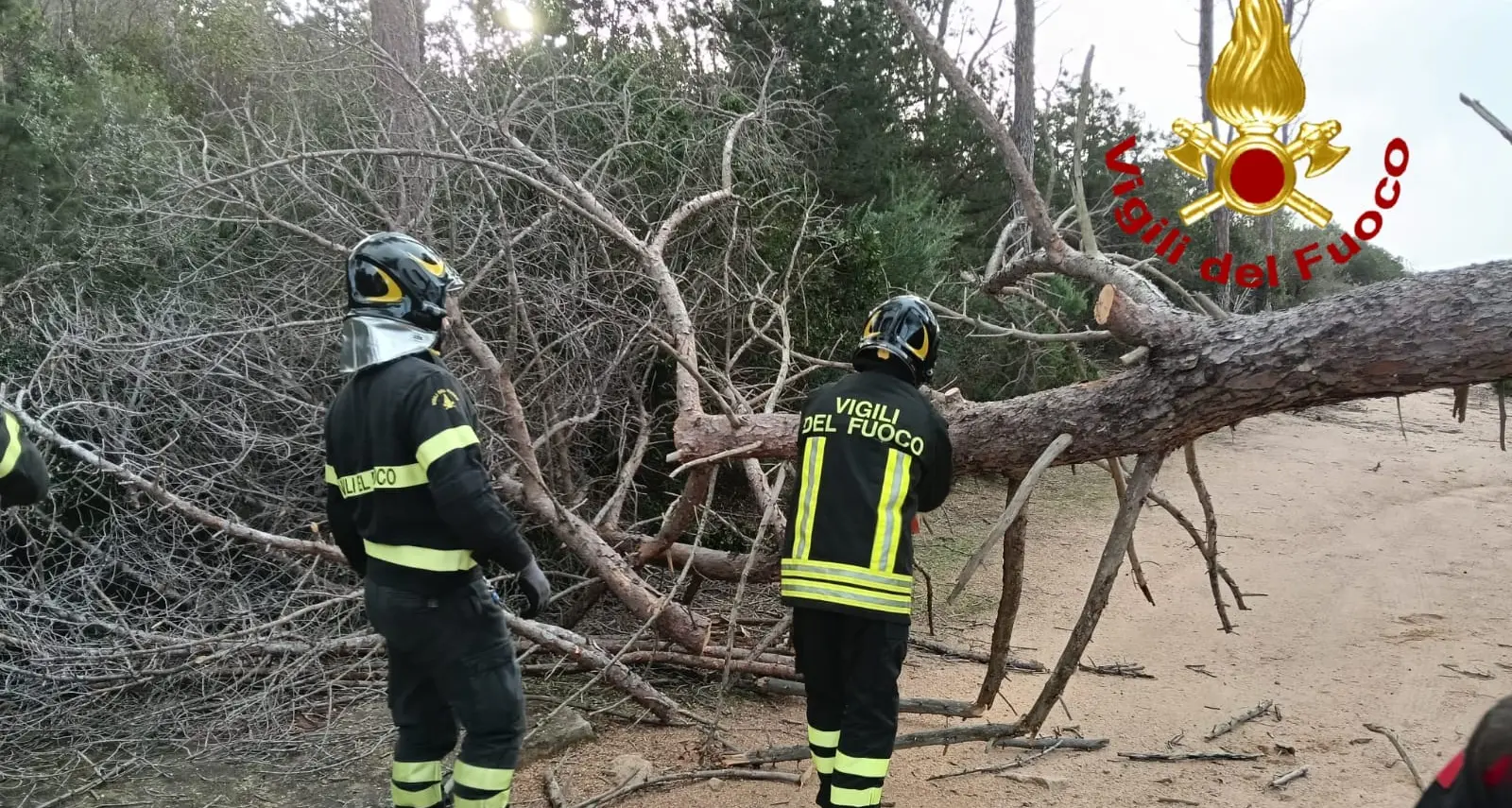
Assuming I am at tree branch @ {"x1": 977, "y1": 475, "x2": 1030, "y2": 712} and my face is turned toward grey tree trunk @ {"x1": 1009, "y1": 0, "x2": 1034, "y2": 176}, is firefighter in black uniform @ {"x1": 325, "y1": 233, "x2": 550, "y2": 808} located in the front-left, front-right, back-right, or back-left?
back-left

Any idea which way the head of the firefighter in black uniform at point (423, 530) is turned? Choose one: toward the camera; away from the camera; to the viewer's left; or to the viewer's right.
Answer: to the viewer's right

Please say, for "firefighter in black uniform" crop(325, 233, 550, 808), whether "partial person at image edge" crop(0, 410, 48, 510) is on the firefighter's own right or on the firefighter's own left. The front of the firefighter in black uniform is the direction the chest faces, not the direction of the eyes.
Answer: on the firefighter's own left

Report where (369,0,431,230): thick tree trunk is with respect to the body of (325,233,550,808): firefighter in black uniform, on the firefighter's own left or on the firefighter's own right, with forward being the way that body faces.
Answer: on the firefighter's own left

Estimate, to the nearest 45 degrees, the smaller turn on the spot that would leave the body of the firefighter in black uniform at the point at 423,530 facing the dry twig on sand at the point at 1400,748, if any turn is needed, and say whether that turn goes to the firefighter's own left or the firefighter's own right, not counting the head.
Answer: approximately 45° to the firefighter's own right

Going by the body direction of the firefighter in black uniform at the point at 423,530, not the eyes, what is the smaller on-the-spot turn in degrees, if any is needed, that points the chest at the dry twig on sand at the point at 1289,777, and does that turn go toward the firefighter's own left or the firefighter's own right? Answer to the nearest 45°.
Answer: approximately 45° to the firefighter's own right

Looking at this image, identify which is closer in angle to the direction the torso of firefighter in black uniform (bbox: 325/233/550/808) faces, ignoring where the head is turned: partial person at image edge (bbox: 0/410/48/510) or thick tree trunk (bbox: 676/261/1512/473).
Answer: the thick tree trunk

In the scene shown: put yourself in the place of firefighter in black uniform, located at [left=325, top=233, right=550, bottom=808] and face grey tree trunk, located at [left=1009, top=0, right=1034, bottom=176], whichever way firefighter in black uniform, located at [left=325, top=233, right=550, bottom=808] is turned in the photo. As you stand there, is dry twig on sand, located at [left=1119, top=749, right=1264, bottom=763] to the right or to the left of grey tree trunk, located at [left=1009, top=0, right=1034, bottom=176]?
right

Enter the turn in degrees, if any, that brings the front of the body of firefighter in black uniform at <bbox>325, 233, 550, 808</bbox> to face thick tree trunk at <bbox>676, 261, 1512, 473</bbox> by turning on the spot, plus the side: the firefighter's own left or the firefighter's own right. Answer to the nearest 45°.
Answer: approximately 45° to the firefighter's own right

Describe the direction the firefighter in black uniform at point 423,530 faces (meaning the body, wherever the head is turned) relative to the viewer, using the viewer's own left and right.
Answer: facing away from the viewer and to the right of the viewer
